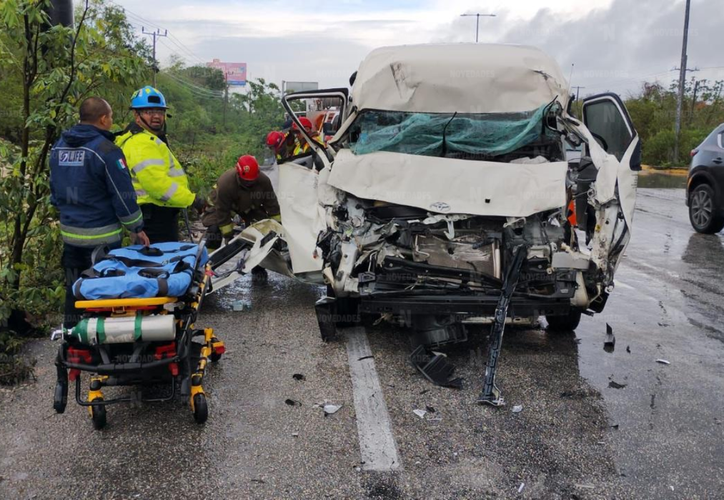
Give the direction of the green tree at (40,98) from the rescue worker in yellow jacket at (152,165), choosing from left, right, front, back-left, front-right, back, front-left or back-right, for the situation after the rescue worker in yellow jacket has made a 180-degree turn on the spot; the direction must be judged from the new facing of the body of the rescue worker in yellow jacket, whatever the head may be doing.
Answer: front

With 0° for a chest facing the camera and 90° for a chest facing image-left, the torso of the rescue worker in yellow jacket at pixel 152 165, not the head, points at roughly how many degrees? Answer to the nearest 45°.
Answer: approximately 315°

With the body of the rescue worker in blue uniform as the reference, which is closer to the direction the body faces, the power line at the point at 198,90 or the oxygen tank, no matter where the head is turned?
the power line

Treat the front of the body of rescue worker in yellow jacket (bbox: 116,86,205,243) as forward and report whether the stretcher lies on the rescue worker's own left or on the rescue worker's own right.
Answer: on the rescue worker's own right

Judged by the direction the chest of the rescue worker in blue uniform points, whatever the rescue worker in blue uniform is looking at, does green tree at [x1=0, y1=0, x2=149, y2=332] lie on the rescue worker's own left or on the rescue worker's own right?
on the rescue worker's own left

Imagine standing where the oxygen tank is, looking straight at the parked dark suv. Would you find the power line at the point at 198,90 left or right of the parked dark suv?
left
